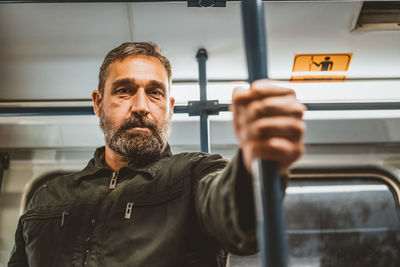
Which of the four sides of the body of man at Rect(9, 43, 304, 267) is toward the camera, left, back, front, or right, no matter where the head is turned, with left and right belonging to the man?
front

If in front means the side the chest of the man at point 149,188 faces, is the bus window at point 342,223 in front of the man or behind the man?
behind

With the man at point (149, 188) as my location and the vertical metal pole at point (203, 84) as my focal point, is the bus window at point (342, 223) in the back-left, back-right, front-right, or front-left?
front-right

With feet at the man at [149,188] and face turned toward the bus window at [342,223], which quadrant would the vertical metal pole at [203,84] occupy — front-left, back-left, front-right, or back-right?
front-left

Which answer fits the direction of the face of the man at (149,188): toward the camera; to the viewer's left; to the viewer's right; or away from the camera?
toward the camera

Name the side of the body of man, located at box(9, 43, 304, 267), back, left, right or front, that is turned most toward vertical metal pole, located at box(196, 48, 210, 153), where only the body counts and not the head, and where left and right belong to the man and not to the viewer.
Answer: back
